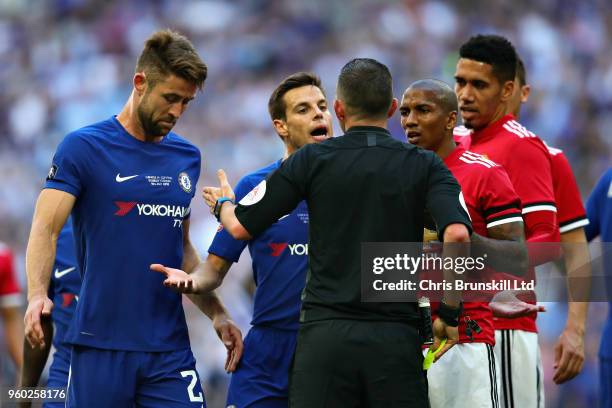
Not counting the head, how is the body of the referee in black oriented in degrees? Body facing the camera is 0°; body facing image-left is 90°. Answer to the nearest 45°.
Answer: approximately 180°

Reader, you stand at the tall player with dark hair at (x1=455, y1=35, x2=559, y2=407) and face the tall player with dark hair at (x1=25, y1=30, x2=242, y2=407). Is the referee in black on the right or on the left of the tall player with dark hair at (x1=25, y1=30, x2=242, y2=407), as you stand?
left

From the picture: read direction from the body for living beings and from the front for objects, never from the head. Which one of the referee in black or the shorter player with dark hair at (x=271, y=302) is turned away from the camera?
the referee in black

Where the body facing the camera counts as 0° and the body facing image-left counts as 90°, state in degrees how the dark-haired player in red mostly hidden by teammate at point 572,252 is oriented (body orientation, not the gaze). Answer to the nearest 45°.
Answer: approximately 45°

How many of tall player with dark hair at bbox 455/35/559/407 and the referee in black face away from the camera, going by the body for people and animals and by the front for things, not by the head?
1

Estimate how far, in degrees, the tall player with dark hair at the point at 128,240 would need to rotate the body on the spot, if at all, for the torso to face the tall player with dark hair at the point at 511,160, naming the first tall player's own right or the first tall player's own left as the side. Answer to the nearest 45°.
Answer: approximately 45° to the first tall player's own left

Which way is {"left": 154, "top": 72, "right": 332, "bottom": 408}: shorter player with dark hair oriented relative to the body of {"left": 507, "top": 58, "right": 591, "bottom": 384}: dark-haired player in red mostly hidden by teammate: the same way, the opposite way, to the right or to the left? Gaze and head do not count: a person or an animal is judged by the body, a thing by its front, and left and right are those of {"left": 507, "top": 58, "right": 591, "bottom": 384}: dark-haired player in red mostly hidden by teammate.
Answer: to the left

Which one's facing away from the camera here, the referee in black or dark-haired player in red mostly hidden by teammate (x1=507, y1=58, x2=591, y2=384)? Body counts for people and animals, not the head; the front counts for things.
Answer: the referee in black

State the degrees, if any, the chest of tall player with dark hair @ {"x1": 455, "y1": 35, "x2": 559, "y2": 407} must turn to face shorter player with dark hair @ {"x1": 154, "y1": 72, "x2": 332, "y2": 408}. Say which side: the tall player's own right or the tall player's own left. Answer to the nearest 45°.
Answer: approximately 45° to the tall player's own right

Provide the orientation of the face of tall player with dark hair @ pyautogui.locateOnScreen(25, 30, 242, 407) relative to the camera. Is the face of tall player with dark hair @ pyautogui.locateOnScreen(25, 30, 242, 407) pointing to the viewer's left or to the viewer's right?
to the viewer's right
